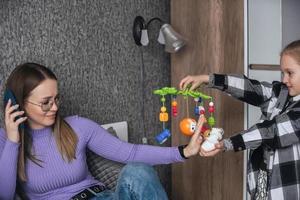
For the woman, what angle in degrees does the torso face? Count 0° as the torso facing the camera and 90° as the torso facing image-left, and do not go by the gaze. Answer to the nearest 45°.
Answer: approximately 315°

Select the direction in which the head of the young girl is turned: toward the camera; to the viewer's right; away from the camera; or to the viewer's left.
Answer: to the viewer's left
